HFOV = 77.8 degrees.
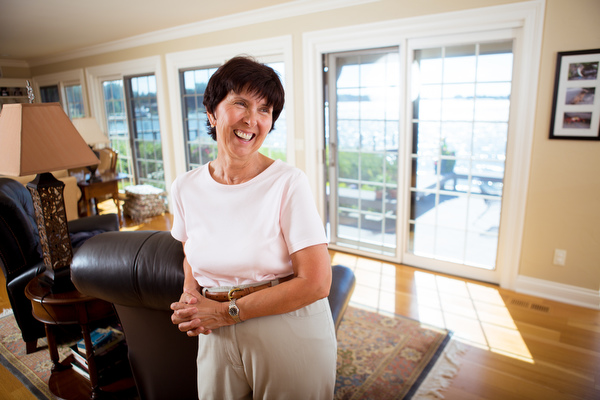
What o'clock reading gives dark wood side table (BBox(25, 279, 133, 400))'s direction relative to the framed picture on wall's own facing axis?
The dark wood side table is roughly at 1 o'clock from the framed picture on wall.

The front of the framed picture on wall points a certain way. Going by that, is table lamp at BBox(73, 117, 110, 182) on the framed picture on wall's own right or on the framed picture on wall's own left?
on the framed picture on wall's own right

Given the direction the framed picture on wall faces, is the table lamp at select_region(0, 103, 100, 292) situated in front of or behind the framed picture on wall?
in front

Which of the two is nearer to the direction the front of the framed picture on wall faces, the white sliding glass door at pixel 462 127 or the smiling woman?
the smiling woman

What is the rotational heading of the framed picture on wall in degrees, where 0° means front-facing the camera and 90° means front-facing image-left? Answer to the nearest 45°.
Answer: approximately 0°

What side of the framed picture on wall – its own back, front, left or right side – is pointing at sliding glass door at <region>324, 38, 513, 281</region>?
right

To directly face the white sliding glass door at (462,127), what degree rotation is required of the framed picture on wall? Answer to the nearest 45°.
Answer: approximately 90° to its right

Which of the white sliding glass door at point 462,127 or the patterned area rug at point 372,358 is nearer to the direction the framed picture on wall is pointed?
the patterned area rug

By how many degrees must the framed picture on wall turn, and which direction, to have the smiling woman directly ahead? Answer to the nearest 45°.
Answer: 0° — it already faces them

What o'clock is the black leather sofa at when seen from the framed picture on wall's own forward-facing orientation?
The black leather sofa is roughly at 1 o'clock from the framed picture on wall.
